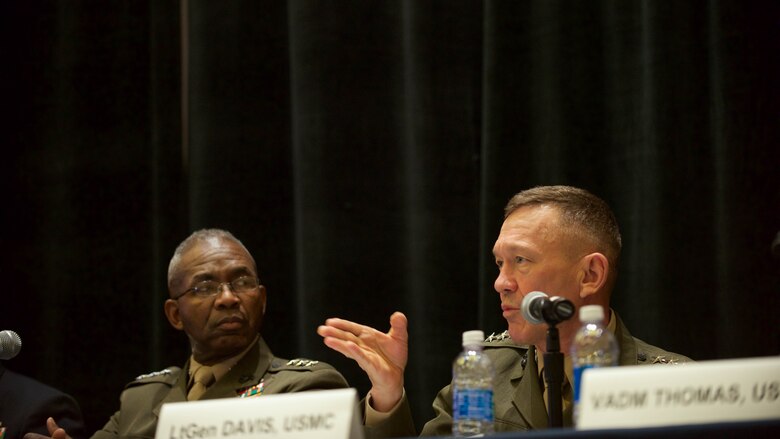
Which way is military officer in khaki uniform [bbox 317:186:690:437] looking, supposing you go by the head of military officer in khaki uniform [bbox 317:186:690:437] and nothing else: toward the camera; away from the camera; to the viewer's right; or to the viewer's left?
to the viewer's left

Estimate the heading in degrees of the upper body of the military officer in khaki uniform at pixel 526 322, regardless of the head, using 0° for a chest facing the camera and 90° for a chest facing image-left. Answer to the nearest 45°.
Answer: approximately 45°

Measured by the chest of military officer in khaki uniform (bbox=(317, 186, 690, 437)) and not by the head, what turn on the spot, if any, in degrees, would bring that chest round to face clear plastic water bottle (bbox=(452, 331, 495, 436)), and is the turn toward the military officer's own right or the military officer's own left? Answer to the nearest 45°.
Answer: approximately 45° to the military officer's own left

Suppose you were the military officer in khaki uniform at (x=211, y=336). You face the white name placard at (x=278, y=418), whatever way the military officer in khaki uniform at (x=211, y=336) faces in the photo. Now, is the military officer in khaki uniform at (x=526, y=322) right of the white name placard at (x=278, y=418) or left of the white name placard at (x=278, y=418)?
left

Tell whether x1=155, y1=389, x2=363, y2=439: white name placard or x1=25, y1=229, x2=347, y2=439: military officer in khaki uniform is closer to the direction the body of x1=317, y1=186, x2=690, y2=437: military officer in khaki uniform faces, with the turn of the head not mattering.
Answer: the white name placard
